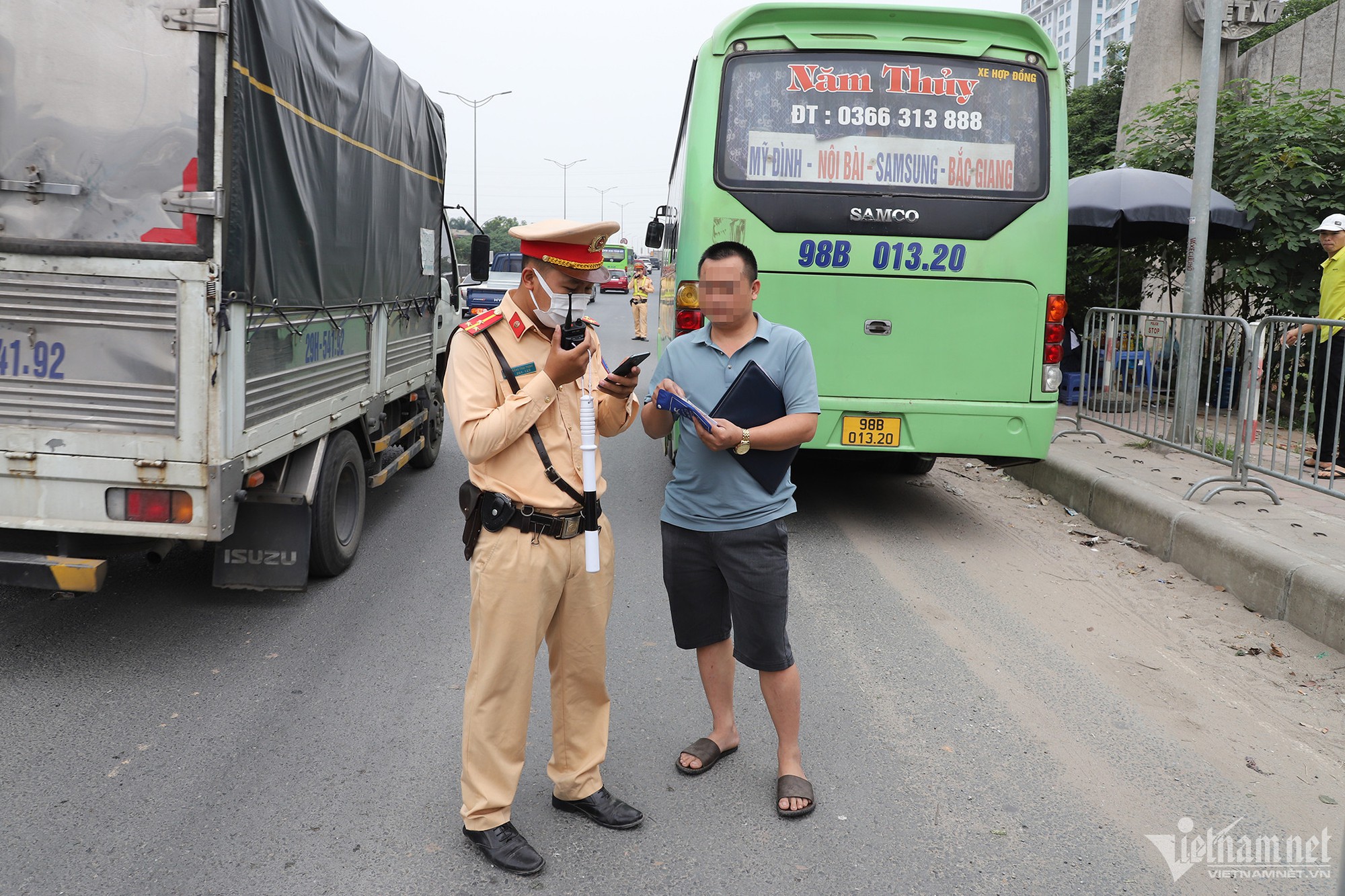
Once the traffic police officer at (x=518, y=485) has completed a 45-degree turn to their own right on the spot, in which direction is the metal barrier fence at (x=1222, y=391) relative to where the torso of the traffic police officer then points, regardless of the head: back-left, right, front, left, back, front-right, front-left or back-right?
back-left

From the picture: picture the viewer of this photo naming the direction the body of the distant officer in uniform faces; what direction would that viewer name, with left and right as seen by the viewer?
facing the viewer

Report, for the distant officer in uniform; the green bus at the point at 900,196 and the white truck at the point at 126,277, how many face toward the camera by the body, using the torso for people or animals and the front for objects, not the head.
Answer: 1

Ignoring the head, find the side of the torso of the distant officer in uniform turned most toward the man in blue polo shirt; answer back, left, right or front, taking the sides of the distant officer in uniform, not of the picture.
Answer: front

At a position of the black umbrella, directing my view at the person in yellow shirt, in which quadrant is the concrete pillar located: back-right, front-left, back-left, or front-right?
back-left

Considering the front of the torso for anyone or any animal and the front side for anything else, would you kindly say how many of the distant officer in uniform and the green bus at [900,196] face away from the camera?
1

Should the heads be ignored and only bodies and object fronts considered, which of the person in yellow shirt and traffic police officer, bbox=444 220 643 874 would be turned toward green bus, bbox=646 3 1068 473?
the person in yellow shirt

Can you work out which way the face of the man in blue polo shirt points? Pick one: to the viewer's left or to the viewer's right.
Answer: to the viewer's left

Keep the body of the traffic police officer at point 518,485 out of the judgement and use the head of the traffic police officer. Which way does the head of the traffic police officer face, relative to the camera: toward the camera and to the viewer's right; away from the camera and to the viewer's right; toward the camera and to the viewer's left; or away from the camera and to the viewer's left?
toward the camera and to the viewer's right

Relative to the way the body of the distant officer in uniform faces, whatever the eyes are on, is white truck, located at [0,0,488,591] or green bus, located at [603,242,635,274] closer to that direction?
the white truck

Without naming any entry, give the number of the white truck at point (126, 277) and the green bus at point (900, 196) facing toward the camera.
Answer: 0

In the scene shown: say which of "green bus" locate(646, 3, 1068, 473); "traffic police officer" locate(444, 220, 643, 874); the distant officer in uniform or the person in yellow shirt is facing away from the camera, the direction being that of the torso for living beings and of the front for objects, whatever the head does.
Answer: the green bus

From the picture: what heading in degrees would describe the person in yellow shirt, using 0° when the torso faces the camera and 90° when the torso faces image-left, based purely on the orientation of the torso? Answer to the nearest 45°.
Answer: approximately 45°

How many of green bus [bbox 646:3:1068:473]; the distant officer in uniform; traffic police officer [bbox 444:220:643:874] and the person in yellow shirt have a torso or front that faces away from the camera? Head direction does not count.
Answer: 1

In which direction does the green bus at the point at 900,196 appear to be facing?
away from the camera

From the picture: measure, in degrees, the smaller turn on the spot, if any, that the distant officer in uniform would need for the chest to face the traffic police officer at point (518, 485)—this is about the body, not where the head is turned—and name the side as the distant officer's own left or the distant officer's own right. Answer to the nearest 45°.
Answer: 0° — they already face them

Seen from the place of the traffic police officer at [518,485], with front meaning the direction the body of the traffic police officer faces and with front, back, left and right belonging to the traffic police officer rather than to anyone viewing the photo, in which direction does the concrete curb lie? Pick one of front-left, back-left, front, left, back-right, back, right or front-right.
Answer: left

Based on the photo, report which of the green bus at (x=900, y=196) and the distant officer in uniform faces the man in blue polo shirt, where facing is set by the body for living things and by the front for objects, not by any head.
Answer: the distant officer in uniform
